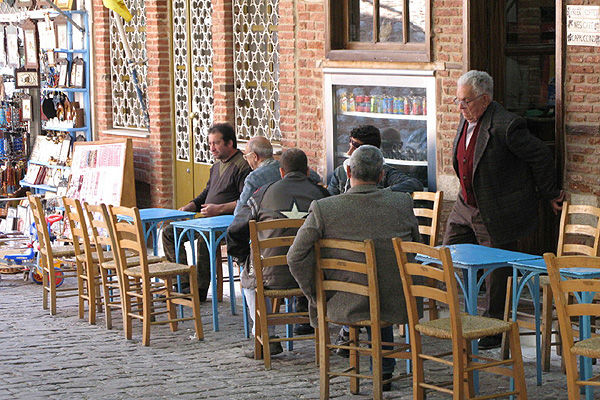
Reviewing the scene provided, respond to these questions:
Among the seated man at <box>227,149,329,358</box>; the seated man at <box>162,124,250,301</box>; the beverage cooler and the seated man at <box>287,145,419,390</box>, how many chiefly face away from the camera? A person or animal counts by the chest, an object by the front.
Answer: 2

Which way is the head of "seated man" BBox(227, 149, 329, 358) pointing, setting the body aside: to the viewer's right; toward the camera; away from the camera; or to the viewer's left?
away from the camera

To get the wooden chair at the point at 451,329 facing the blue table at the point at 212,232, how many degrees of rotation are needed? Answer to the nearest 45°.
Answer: approximately 90° to its left

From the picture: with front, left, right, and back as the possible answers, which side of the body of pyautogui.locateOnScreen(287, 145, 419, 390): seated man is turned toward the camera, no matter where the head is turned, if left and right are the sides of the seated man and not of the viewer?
back

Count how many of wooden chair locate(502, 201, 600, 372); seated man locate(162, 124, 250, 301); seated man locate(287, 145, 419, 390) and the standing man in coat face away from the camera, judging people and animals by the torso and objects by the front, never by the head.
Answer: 1

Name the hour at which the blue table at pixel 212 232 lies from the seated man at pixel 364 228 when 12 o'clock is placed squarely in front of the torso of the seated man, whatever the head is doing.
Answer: The blue table is roughly at 11 o'clock from the seated man.

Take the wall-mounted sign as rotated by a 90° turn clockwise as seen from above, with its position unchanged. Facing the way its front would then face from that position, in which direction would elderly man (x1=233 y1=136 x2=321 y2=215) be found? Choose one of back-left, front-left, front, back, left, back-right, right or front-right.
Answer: front

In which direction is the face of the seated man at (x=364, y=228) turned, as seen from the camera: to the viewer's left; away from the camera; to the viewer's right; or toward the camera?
away from the camera

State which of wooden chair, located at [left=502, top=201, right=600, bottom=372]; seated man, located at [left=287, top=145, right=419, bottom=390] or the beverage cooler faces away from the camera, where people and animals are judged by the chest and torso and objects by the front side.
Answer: the seated man

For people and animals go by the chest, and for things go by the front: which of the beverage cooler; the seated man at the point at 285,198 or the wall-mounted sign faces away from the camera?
the seated man

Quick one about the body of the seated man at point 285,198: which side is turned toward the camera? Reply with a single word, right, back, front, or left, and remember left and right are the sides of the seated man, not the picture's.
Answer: back

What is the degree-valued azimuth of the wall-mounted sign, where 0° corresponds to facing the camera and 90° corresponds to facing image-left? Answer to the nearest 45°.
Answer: approximately 0°

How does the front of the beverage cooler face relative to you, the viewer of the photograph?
facing the viewer

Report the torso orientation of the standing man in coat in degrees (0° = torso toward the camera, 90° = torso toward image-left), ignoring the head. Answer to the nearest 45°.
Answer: approximately 45°

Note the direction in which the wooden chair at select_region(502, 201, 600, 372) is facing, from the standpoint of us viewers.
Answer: facing the viewer and to the left of the viewer

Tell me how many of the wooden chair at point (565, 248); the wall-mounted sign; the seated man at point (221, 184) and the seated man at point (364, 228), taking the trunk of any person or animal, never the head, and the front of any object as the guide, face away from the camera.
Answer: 1

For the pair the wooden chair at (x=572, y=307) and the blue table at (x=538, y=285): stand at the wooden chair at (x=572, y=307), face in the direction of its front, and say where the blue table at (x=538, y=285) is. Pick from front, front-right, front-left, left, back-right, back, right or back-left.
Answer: front-left
